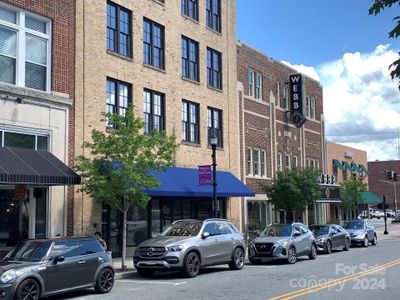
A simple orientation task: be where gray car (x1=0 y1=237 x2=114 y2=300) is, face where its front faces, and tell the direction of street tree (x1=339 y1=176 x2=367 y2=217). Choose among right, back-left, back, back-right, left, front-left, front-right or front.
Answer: back

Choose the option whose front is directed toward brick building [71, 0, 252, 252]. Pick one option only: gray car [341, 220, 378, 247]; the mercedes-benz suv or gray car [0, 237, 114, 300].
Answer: gray car [341, 220, 378, 247]

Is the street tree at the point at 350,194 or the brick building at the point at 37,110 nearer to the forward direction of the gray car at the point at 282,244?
the brick building

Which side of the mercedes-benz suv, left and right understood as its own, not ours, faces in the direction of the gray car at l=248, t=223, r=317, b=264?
back

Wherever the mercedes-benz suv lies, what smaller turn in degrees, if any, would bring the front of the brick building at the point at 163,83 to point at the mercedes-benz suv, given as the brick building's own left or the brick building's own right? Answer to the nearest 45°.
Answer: approximately 45° to the brick building's own right

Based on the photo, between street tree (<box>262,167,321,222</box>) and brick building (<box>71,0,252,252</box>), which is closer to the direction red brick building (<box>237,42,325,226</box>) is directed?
the street tree

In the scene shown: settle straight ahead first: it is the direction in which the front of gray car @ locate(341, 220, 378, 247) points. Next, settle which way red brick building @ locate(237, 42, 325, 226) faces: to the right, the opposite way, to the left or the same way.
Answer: to the left
